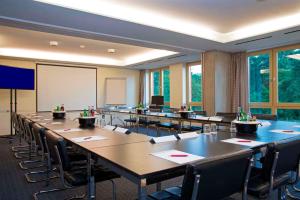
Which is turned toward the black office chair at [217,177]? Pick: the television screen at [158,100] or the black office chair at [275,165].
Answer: the television screen

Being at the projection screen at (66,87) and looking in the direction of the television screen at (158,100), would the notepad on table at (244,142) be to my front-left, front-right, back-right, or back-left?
front-right

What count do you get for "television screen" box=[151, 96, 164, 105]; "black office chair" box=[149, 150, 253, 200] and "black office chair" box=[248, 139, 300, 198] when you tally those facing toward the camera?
1

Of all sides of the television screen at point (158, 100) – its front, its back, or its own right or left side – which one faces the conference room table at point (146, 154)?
front

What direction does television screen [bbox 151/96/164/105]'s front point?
toward the camera

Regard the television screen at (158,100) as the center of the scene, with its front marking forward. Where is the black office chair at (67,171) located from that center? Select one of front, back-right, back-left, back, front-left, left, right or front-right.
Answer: front

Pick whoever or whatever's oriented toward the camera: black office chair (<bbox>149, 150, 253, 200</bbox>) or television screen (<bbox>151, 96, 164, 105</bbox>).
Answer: the television screen

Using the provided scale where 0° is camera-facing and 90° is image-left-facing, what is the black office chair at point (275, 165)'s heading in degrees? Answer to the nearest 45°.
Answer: approximately 135°

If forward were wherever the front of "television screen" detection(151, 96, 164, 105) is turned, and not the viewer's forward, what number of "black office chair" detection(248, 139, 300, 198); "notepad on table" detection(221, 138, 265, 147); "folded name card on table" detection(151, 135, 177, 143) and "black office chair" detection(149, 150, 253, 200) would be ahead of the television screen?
4

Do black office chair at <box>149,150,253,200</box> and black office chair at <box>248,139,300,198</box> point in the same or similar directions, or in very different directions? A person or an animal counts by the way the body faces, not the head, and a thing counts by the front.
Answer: same or similar directions

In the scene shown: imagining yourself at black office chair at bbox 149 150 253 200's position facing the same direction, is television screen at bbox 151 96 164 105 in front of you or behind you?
in front

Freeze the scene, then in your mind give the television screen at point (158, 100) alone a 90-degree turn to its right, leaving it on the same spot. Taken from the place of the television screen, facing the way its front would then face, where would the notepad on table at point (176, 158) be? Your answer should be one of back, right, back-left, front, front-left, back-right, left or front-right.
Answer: left

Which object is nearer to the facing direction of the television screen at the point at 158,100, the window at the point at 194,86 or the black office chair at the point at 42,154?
the black office chair

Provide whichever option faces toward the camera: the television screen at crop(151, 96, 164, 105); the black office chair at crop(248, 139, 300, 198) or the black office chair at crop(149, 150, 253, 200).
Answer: the television screen

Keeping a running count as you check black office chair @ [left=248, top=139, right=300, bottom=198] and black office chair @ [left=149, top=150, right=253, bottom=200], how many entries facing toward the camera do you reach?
0

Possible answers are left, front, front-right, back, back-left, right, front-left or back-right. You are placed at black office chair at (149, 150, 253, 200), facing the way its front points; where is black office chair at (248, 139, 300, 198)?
right
